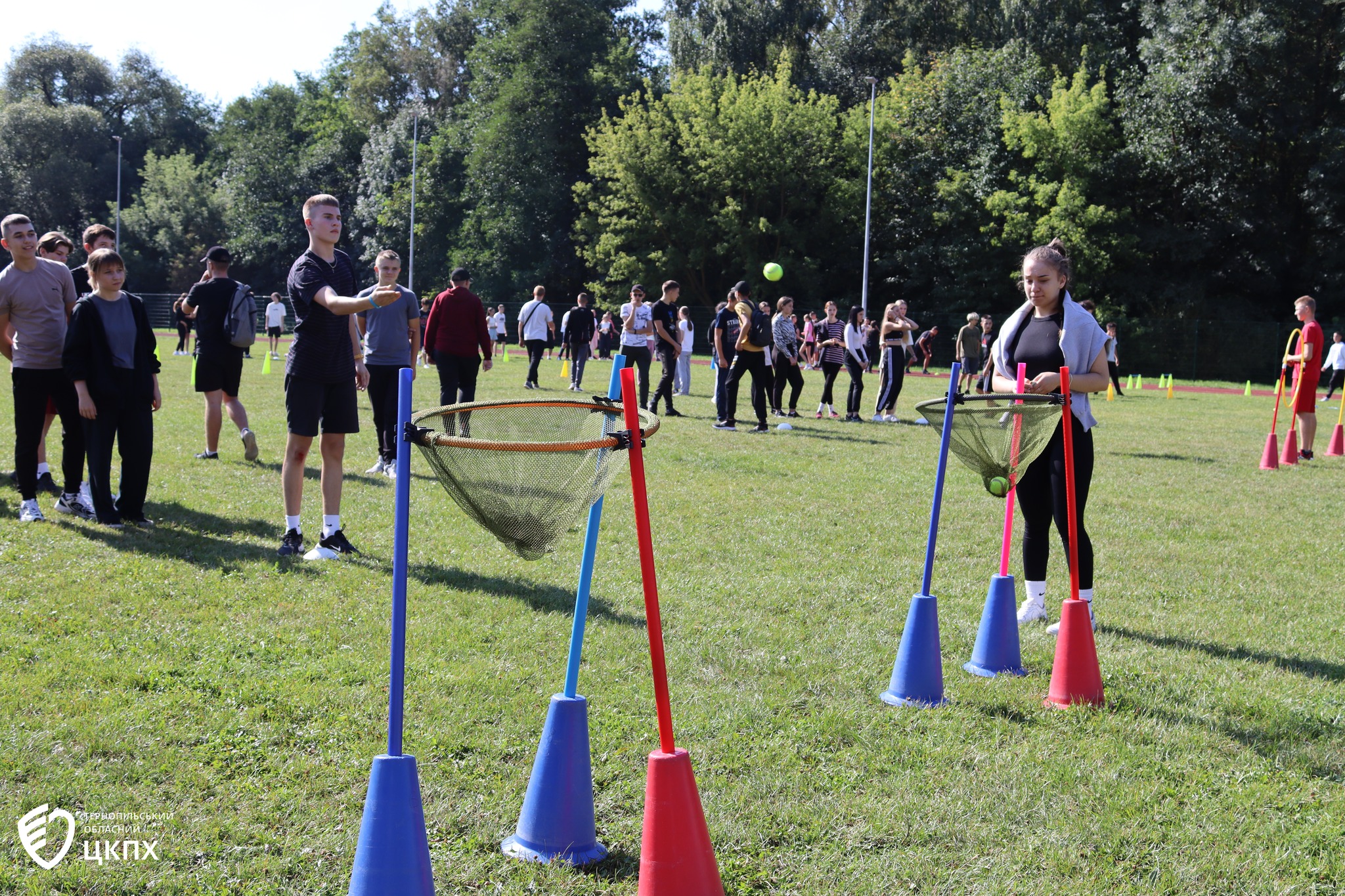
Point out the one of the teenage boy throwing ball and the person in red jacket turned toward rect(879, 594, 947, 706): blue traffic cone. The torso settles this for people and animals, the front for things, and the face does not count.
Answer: the teenage boy throwing ball

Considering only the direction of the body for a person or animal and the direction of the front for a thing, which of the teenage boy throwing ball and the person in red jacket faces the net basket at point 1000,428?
the teenage boy throwing ball

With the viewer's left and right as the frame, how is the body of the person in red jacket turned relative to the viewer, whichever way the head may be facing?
facing away from the viewer

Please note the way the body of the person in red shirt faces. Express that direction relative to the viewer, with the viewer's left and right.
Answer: facing to the left of the viewer

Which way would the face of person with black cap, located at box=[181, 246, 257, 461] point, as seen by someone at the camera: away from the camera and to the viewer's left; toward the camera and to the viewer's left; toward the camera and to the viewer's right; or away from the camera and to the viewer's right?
away from the camera and to the viewer's left

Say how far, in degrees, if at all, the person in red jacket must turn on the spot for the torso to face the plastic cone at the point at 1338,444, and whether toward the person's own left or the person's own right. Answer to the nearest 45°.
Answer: approximately 90° to the person's own right

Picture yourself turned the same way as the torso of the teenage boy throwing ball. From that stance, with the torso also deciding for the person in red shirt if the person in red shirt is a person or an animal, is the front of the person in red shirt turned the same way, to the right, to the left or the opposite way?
the opposite way
